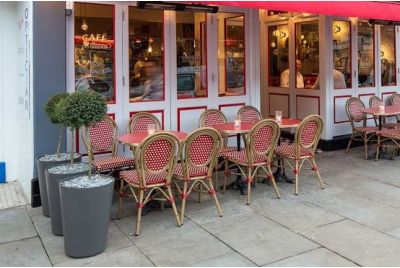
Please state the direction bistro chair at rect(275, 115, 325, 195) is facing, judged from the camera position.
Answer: facing away from the viewer and to the left of the viewer

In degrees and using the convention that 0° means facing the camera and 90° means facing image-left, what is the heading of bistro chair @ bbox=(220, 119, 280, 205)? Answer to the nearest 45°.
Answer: approximately 135°

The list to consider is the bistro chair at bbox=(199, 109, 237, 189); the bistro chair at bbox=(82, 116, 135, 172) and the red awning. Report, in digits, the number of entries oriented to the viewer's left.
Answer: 0

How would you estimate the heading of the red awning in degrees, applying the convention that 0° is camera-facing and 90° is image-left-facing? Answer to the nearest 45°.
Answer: approximately 315°

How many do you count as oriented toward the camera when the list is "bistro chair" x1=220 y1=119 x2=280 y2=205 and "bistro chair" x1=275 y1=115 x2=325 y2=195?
0

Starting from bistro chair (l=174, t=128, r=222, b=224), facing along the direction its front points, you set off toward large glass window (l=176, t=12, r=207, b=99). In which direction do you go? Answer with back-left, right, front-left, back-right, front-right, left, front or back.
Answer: front-right

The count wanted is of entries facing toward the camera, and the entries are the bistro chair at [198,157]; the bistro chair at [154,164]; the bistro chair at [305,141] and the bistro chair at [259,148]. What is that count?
0

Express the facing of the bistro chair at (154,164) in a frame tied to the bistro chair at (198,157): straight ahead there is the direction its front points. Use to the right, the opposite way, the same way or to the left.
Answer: the same way

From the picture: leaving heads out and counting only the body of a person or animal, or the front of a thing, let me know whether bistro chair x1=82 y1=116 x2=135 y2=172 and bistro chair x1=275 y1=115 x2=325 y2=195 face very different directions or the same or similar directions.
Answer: very different directions

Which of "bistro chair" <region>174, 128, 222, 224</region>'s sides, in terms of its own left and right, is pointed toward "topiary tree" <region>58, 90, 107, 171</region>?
left

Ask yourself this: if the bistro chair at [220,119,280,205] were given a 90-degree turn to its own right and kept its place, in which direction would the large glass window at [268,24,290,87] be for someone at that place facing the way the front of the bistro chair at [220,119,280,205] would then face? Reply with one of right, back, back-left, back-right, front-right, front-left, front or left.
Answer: front-left
